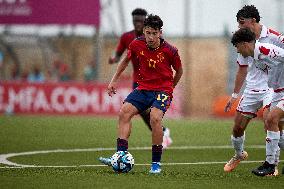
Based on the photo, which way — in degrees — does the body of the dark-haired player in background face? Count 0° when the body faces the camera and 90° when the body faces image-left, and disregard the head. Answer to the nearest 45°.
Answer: approximately 0°

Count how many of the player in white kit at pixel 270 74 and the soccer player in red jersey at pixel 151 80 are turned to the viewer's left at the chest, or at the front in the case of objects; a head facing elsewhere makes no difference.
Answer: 1

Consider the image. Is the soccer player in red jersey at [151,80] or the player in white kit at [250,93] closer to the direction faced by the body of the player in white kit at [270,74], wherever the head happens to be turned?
the soccer player in red jersey

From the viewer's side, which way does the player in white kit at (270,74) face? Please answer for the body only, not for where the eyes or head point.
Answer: to the viewer's left

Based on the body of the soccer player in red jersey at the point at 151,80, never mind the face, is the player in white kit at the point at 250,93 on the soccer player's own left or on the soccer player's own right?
on the soccer player's own left

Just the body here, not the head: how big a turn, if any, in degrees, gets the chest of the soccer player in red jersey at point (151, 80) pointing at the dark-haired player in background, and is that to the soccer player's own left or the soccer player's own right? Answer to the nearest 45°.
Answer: approximately 180°
